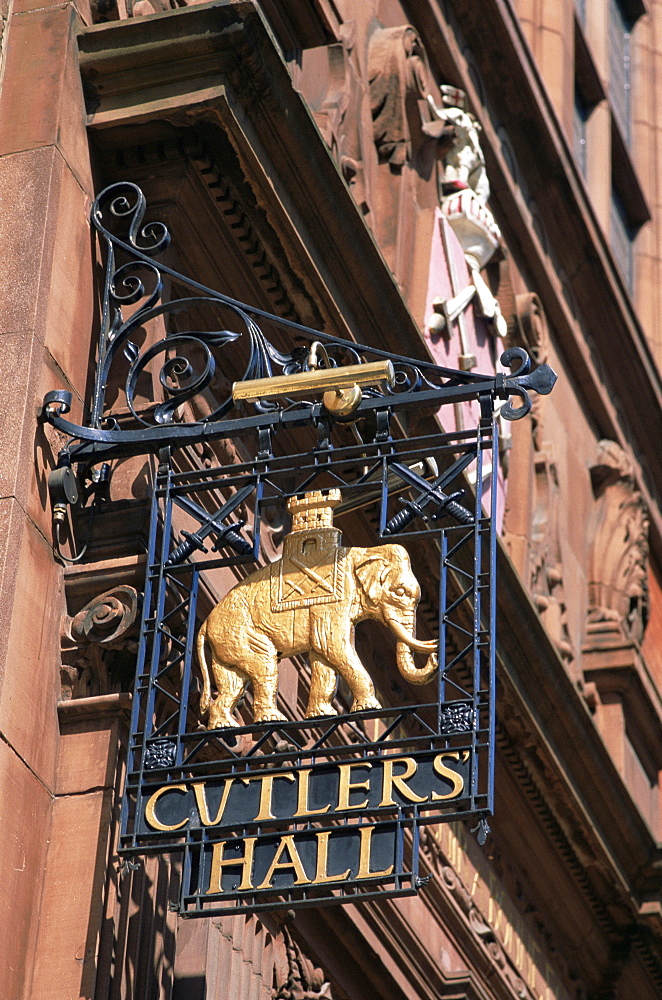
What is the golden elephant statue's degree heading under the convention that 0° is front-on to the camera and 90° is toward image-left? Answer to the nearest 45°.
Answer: approximately 270°
